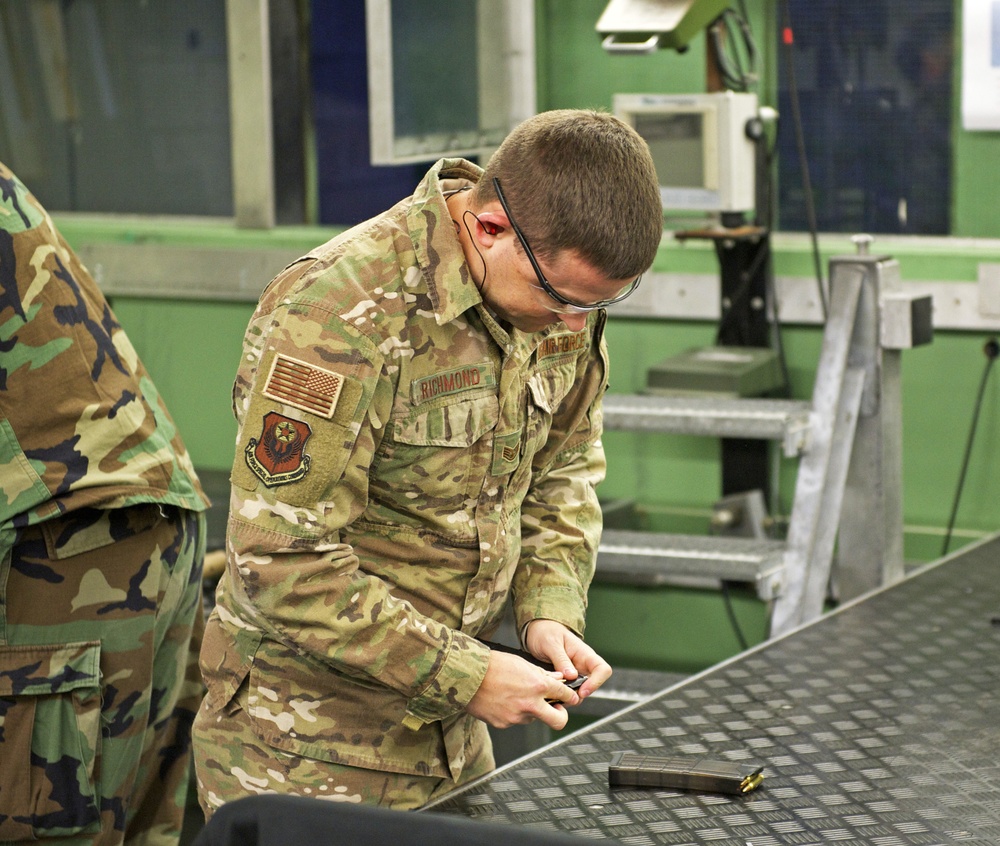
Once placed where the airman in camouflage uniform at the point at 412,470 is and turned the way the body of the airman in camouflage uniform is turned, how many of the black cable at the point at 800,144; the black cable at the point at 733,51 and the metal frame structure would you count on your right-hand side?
0

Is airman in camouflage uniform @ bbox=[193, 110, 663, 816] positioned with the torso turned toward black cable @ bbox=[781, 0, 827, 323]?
no

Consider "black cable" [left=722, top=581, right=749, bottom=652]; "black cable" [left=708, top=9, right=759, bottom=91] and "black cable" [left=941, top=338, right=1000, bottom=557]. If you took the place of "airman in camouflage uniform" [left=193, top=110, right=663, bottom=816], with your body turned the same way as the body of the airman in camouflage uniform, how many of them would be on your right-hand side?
0

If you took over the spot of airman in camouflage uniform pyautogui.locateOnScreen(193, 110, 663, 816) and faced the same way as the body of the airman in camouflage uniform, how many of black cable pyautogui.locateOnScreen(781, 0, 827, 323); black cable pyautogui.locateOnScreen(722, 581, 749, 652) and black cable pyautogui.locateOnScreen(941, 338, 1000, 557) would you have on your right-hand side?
0

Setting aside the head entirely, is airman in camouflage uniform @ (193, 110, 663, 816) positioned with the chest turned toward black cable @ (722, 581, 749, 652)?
no

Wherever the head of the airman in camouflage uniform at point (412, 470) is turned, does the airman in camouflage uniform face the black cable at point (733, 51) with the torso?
no

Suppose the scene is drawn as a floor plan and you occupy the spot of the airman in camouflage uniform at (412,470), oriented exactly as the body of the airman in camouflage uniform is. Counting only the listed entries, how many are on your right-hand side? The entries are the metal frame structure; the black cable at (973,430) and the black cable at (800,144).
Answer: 0

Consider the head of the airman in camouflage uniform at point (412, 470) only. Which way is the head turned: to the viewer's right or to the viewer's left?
to the viewer's right

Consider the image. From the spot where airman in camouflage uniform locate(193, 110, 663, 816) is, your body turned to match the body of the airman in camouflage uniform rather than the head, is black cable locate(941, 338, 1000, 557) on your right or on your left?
on your left

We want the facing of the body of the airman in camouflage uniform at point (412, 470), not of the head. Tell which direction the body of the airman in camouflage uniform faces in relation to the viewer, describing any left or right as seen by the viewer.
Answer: facing the viewer and to the right of the viewer

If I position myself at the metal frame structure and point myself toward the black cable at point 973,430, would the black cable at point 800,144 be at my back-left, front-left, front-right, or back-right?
front-left
